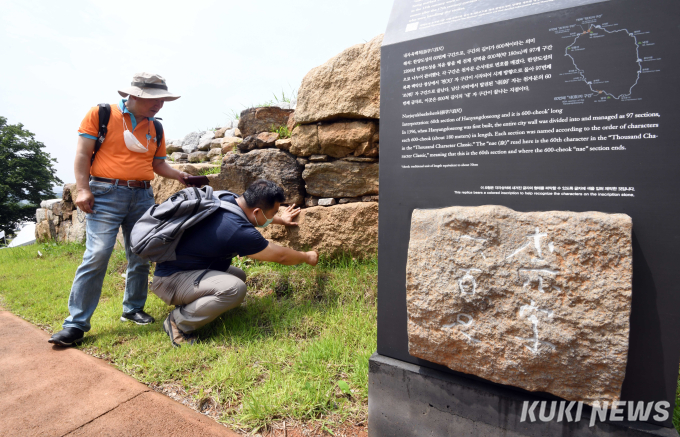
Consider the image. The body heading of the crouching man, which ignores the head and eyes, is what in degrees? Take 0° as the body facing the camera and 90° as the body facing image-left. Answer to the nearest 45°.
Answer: approximately 270°

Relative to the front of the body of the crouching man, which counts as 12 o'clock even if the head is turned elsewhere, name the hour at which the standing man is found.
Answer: The standing man is roughly at 7 o'clock from the crouching man.

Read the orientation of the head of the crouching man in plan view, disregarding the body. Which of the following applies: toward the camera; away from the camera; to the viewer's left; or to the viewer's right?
to the viewer's right

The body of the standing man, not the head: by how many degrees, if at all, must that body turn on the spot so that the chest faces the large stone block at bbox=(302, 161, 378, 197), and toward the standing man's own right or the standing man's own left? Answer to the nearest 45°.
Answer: approximately 45° to the standing man's own left

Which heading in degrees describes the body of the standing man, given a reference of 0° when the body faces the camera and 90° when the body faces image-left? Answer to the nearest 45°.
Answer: approximately 315°

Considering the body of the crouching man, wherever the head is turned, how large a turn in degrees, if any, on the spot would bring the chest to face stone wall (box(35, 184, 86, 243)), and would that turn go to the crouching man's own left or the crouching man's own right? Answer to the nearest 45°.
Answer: approximately 135° to the crouching man's own left

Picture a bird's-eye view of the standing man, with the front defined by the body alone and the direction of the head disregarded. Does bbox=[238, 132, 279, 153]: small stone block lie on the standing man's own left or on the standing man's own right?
on the standing man's own left

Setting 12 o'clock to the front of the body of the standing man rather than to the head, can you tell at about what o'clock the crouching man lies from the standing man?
The crouching man is roughly at 12 o'clock from the standing man.

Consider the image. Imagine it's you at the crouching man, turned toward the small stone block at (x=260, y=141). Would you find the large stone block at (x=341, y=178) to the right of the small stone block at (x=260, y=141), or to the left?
right
